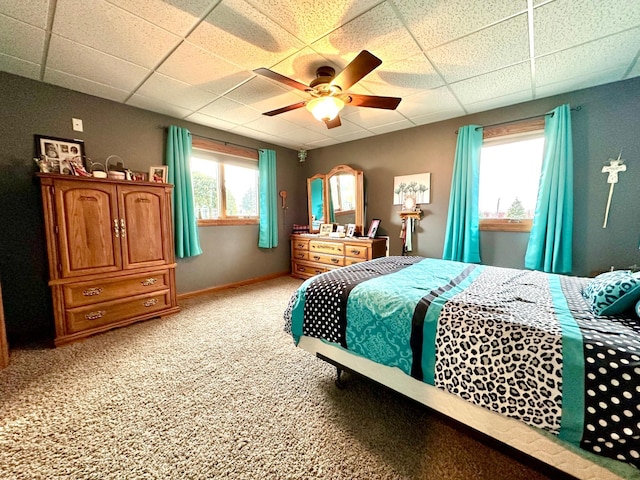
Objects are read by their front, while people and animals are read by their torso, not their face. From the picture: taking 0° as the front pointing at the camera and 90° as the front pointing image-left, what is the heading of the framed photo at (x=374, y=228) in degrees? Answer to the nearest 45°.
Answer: approximately 45°

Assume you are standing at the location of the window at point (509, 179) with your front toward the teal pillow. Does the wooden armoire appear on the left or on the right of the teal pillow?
right

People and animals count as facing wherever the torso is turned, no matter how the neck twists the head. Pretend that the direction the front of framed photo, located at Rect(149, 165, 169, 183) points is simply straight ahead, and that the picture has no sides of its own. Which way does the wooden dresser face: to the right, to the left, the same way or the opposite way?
to the right

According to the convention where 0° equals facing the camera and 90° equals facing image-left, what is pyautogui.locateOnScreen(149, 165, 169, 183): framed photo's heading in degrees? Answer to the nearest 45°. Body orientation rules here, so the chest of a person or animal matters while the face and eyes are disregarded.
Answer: approximately 0°

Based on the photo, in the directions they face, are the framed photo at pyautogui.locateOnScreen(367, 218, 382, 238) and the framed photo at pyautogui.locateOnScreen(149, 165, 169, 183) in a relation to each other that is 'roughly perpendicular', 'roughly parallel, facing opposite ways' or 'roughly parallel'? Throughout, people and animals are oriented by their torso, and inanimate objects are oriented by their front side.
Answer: roughly perpendicular

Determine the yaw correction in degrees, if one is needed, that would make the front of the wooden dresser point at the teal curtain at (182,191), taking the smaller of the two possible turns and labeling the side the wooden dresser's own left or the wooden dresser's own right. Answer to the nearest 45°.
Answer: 0° — it already faces it

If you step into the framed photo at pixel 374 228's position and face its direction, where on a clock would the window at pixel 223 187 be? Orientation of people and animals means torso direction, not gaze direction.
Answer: The window is roughly at 1 o'clock from the framed photo.

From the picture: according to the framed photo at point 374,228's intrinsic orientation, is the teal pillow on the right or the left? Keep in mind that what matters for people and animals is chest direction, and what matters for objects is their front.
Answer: on its left

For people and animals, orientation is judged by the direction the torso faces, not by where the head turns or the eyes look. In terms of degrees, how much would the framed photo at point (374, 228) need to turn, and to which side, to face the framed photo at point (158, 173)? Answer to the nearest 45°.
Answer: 0° — it already faces it

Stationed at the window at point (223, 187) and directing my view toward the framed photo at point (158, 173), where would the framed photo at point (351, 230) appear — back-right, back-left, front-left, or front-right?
back-left
